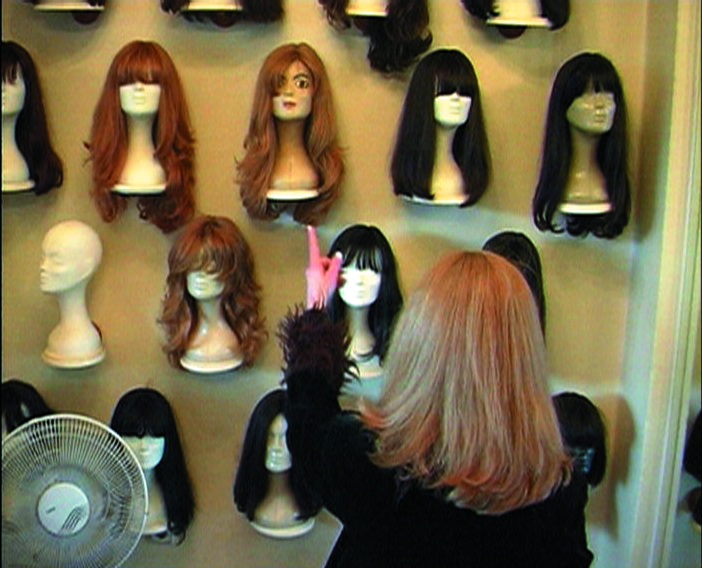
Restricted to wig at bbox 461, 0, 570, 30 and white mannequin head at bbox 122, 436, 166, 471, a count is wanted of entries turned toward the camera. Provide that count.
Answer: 2

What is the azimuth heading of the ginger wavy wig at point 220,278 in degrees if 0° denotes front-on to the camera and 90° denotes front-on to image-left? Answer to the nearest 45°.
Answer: approximately 0°

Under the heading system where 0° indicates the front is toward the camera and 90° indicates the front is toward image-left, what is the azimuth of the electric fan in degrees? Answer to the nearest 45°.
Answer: approximately 0°

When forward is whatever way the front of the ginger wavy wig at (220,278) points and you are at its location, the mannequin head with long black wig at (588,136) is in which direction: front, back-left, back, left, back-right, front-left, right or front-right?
left

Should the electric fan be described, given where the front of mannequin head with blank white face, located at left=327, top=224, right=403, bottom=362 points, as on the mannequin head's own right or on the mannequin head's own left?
on the mannequin head's own right

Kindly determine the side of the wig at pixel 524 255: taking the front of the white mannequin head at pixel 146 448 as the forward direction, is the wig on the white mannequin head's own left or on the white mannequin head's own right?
on the white mannequin head's own left

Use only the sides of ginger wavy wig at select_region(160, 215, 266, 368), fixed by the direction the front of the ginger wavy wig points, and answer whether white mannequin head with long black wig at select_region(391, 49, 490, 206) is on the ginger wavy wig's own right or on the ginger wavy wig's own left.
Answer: on the ginger wavy wig's own left
